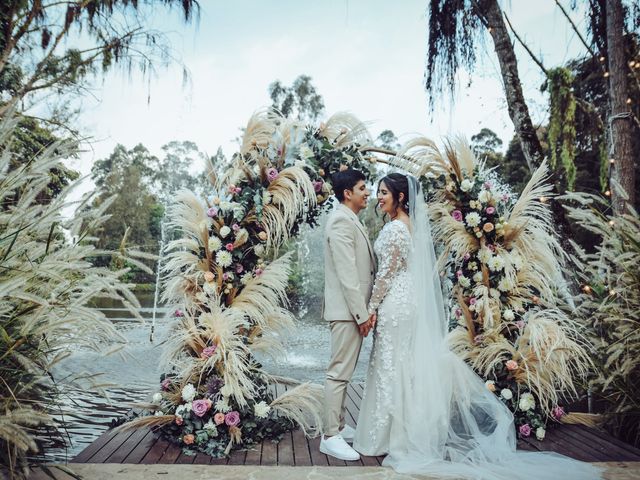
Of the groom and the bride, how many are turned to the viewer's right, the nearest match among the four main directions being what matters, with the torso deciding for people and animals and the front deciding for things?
1

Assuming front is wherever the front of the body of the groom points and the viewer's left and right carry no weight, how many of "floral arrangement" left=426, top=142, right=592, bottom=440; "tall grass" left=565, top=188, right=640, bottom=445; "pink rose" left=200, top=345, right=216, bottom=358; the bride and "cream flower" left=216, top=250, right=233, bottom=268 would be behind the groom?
2

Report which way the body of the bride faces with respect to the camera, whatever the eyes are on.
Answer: to the viewer's left

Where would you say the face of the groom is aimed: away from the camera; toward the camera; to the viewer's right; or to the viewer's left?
to the viewer's right

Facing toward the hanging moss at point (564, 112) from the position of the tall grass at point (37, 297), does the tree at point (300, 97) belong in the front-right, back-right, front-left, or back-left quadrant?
front-left

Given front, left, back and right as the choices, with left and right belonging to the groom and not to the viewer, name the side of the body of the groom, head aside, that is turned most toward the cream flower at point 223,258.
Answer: back

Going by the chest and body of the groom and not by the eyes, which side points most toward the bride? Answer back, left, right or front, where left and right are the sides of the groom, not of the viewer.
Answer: front

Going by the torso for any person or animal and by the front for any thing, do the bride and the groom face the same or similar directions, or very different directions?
very different directions

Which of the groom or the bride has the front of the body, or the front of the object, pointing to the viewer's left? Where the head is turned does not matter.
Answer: the bride

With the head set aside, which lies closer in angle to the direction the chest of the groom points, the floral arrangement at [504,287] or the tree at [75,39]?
the floral arrangement

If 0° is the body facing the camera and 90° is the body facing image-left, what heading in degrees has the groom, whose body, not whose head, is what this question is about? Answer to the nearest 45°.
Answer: approximately 270°

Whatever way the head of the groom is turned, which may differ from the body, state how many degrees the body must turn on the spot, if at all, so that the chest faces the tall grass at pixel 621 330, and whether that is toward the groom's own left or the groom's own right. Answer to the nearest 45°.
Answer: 0° — they already face it

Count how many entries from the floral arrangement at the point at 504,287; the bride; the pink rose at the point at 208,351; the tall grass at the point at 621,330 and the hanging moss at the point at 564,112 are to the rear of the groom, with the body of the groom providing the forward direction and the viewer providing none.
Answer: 1

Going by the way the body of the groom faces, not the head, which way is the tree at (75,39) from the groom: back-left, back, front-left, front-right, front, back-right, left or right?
back-left

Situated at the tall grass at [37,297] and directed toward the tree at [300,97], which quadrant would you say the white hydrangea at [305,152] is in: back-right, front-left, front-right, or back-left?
front-right

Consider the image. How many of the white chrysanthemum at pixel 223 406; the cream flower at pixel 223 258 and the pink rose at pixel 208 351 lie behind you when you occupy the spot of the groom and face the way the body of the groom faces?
3

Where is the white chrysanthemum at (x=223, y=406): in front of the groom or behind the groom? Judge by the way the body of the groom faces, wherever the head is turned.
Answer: behind
